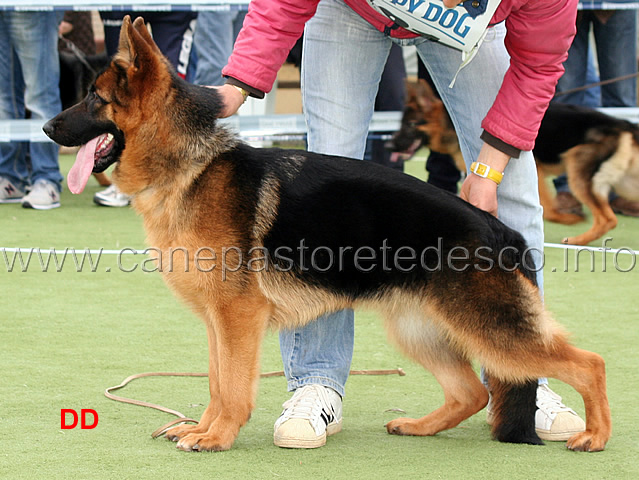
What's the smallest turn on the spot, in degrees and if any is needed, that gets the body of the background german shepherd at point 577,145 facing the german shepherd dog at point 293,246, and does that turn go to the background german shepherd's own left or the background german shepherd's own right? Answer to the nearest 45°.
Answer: approximately 90° to the background german shepherd's own left

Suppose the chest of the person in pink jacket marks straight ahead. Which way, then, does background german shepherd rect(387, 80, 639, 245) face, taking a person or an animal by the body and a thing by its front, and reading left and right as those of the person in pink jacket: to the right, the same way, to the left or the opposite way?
to the right

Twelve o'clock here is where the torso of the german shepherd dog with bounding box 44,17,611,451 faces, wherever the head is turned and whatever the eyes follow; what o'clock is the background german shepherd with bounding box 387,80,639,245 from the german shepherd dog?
The background german shepherd is roughly at 4 o'clock from the german shepherd dog.

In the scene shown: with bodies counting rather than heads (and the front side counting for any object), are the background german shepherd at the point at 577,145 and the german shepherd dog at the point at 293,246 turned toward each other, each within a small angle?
no

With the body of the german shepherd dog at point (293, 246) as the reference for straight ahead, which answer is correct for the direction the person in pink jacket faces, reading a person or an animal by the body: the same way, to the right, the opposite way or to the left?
to the left

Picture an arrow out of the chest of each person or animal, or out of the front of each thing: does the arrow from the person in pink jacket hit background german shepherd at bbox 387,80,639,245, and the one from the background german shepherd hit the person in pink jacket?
no

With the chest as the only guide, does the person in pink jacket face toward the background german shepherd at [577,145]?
no

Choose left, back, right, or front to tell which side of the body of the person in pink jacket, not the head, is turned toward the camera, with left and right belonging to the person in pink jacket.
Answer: front

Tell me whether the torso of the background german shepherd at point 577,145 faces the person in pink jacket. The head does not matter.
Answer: no

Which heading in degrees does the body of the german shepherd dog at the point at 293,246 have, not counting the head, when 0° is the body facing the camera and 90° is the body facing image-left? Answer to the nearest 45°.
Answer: approximately 90°

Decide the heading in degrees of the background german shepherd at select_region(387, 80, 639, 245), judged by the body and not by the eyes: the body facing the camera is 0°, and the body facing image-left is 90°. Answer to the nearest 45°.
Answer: approximately 90°

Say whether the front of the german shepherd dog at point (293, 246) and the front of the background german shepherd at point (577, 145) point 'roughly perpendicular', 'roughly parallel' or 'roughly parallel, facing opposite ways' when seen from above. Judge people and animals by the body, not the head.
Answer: roughly parallel

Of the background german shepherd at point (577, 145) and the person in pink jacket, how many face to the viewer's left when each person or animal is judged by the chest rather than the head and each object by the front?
1
